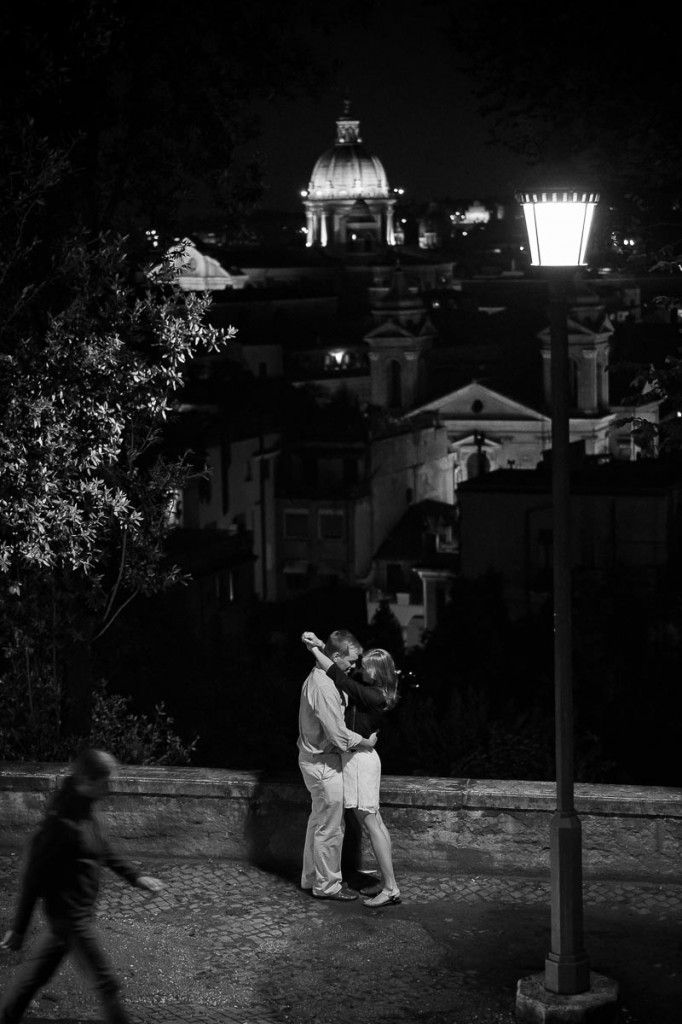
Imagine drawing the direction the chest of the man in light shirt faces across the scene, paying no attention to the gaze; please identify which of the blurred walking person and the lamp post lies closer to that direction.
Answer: the lamp post

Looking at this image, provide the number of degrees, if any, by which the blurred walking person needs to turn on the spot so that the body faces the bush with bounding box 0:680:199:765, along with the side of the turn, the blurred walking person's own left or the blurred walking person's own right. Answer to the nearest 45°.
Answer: approximately 90° to the blurred walking person's own left

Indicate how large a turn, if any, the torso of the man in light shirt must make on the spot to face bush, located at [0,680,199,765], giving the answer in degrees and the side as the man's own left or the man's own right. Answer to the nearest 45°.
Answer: approximately 135° to the man's own left

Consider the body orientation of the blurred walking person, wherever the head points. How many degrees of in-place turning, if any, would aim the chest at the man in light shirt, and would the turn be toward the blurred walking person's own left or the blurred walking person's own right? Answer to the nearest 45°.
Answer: approximately 45° to the blurred walking person's own left

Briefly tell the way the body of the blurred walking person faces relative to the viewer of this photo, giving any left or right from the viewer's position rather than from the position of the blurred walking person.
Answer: facing to the right of the viewer

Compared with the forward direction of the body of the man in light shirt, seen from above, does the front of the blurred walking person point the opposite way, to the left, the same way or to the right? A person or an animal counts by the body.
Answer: the same way

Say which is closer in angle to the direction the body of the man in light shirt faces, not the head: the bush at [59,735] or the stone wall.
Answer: the stone wall

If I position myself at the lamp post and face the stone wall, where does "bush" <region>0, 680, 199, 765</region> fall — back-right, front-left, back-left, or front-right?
front-left

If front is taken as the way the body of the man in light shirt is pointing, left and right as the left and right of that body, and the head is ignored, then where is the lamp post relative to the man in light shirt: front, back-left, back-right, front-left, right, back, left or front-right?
front-right

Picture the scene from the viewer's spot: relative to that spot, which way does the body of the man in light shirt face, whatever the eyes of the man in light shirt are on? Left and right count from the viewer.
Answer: facing to the right of the viewer

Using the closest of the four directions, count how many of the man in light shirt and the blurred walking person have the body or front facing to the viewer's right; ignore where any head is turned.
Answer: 2

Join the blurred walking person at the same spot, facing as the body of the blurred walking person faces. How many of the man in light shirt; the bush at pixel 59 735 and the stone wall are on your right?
0

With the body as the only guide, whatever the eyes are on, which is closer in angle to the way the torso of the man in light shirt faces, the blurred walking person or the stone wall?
the stone wall

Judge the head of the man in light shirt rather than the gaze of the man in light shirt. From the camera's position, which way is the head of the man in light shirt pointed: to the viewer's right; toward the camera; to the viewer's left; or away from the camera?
to the viewer's right
